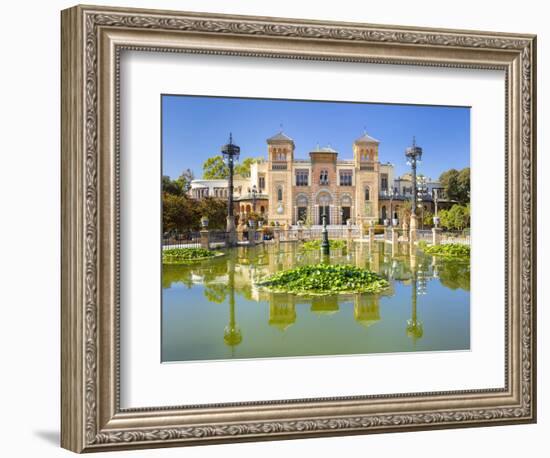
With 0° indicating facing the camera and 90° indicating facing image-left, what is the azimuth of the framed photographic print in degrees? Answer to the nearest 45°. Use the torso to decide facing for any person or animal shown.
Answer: approximately 315°
